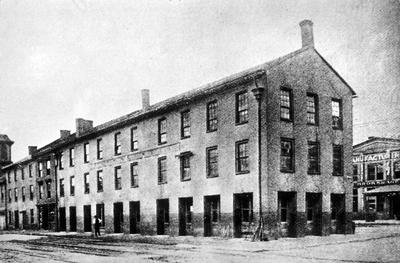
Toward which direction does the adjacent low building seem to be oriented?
toward the camera

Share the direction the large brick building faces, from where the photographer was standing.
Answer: facing the viewer and to the left of the viewer

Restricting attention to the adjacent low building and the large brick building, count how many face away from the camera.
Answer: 0

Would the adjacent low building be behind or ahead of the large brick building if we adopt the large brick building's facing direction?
behind
